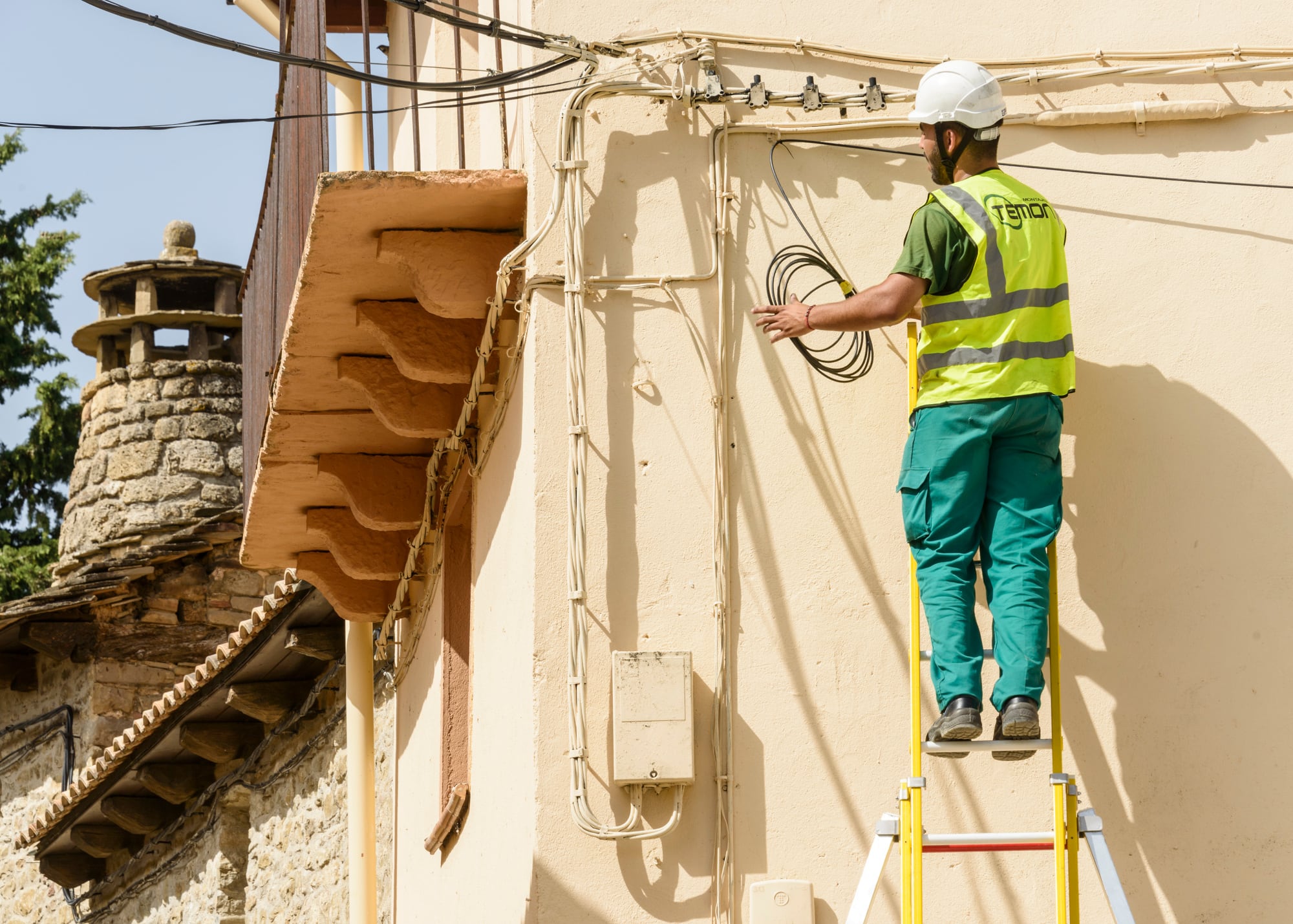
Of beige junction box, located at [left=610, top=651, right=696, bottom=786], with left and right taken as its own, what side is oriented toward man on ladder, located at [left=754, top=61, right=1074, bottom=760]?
left

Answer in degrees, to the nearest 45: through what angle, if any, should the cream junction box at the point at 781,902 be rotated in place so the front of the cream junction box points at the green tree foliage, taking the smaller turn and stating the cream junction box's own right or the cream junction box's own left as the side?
approximately 135° to the cream junction box's own right

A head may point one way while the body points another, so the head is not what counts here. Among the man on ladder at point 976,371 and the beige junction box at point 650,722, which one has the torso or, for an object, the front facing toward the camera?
the beige junction box

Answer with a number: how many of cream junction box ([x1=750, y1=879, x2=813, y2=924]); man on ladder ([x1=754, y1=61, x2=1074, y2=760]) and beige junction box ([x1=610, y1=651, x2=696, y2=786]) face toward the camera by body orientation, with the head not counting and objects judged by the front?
2

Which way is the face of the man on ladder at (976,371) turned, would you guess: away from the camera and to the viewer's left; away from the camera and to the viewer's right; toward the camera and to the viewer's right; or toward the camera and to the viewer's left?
away from the camera and to the viewer's left

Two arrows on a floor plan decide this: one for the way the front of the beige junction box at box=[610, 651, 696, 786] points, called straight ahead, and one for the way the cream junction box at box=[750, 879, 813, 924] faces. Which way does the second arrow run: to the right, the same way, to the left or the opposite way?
the same way

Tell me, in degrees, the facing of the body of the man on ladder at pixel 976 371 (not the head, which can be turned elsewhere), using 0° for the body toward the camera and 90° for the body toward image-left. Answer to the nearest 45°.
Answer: approximately 135°

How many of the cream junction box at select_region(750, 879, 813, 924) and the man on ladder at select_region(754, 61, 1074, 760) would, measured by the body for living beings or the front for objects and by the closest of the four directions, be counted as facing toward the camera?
1

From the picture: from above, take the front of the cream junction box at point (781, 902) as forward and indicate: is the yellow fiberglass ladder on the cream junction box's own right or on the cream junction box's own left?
on the cream junction box's own left

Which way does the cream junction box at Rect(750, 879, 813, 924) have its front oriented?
toward the camera

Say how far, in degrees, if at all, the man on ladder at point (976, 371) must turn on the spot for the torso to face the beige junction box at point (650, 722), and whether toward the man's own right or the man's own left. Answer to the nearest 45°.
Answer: approximately 45° to the man's own left

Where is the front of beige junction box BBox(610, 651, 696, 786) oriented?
toward the camera

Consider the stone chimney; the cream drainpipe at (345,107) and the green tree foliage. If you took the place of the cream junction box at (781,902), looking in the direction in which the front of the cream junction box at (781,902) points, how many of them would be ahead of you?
0

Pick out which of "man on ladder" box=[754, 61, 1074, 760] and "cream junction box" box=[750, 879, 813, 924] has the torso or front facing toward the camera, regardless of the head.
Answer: the cream junction box
